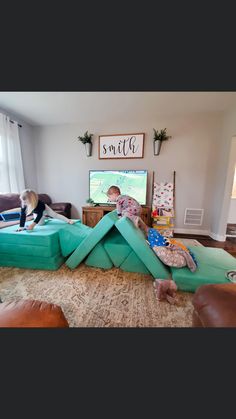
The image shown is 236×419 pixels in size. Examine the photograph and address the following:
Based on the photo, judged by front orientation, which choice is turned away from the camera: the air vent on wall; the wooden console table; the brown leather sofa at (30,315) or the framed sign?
the brown leather sofa

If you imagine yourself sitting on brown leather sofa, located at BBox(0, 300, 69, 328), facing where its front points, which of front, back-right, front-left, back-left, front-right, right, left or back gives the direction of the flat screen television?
front-right

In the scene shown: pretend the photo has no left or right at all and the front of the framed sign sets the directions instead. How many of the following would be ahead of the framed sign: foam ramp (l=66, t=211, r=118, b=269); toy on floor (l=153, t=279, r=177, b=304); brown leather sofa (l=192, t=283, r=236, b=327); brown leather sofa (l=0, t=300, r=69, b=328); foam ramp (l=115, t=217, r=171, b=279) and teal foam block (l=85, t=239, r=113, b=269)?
6

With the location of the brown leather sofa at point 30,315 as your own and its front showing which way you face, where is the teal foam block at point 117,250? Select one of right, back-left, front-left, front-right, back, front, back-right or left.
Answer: front-right

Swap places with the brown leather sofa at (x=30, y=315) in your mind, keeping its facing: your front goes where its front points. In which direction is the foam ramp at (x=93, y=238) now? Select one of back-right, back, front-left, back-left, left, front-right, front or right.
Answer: front-right

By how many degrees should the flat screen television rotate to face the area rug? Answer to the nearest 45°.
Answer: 0° — it already faces it

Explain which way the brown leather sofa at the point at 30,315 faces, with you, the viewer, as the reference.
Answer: facing away from the viewer

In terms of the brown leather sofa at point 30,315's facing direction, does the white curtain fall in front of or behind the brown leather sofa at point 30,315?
in front

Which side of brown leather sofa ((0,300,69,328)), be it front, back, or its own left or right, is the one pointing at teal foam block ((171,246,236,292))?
right

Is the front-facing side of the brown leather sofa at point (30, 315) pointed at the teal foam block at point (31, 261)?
yes

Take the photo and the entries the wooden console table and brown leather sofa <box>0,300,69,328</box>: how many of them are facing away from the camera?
1

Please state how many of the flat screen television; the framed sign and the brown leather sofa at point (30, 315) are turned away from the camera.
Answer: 1

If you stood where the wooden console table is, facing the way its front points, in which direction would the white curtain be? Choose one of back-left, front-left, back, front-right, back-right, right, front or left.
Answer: right

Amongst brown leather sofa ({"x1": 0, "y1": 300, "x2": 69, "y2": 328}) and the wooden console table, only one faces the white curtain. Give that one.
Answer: the brown leather sofa

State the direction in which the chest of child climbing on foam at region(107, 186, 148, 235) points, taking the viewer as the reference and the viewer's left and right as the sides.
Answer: facing to the left of the viewer
